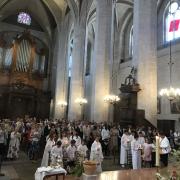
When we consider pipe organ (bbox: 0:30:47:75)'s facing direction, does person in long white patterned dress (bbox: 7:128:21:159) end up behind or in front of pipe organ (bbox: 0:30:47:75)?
in front

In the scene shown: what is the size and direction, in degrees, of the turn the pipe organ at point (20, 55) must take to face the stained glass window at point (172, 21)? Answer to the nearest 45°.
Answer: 0° — it already faces it

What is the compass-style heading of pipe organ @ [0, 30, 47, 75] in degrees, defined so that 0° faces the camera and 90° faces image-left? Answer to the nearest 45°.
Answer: approximately 315°

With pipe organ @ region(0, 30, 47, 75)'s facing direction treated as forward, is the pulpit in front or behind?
in front

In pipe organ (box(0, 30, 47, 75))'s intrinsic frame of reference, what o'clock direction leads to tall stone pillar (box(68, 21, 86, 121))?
The tall stone pillar is roughly at 12 o'clock from the pipe organ.

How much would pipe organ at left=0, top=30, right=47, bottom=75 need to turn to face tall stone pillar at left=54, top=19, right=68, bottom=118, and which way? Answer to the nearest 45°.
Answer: approximately 45° to its left

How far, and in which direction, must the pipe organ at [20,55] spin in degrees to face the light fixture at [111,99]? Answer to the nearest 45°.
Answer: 0° — it already faces it

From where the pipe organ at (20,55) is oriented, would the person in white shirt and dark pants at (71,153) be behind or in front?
in front
